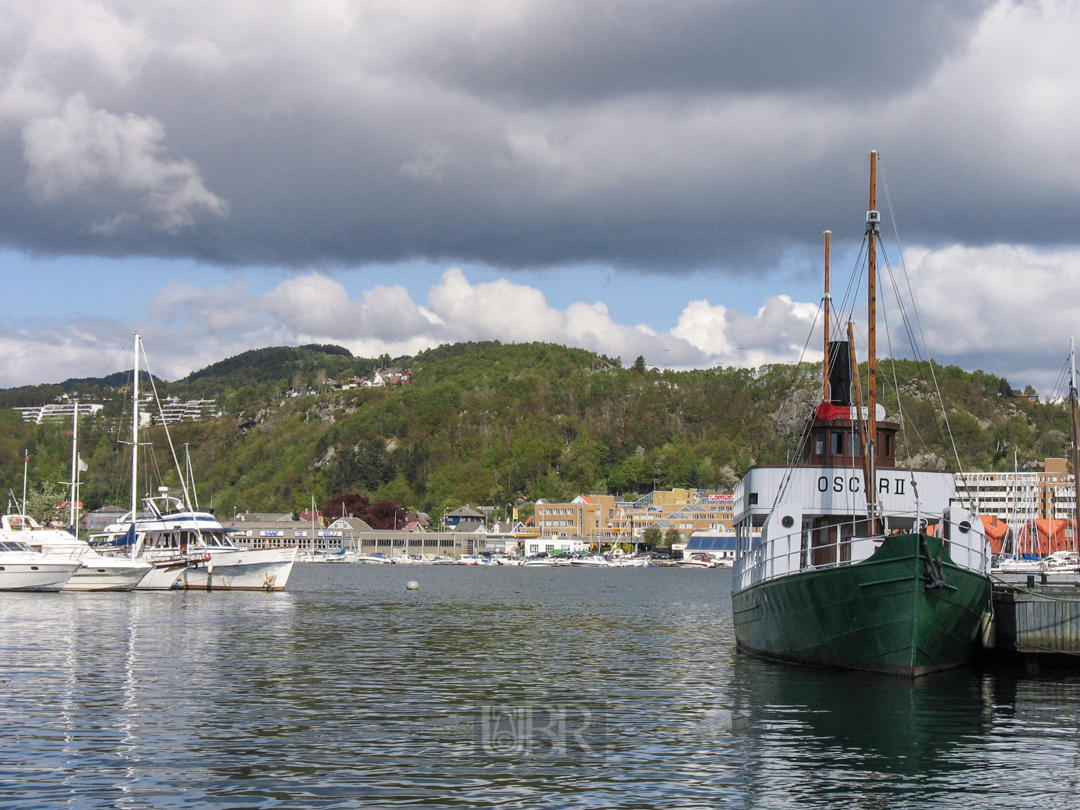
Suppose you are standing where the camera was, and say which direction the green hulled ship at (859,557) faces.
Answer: facing the viewer

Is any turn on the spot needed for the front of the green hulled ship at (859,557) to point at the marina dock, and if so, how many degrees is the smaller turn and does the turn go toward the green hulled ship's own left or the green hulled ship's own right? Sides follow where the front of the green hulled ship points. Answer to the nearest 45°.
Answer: approximately 135° to the green hulled ship's own left
